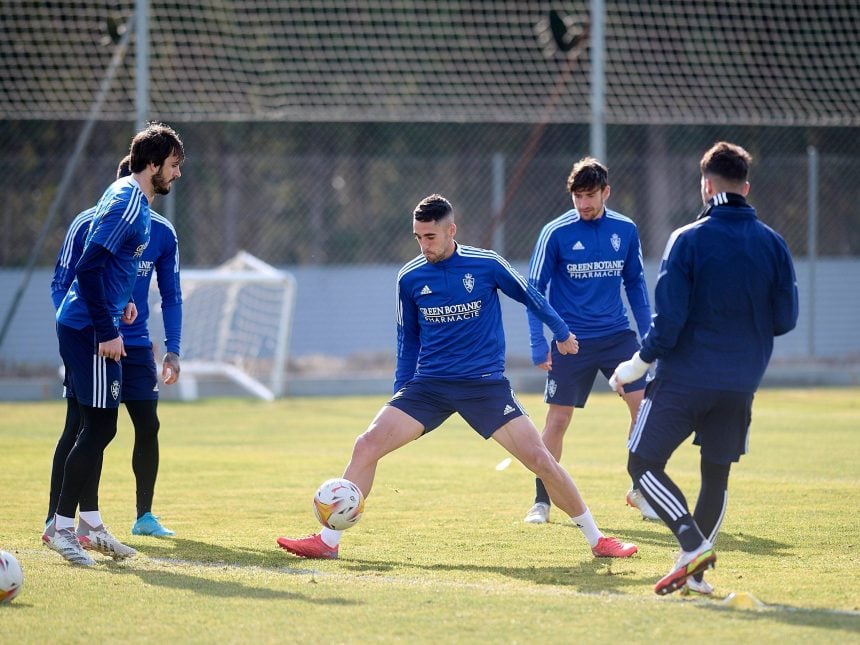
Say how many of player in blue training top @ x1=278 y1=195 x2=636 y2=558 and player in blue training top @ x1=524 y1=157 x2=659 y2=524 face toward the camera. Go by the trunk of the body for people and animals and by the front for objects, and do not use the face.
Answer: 2

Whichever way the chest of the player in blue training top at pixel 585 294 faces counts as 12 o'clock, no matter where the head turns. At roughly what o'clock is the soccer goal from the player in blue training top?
The soccer goal is roughly at 5 o'clock from the player in blue training top.

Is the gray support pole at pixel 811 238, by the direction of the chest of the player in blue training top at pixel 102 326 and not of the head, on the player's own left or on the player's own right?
on the player's own left

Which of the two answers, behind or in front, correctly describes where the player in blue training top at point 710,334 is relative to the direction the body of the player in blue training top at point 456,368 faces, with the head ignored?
in front

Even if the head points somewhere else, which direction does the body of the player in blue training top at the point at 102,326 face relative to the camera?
to the viewer's right

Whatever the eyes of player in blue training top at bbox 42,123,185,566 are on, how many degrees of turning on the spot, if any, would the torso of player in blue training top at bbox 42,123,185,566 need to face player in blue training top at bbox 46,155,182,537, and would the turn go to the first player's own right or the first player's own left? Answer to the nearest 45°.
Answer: approximately 90° to the first player's own left

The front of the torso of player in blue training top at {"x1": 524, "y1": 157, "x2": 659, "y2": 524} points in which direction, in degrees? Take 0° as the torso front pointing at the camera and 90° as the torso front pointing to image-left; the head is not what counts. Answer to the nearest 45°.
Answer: approximately 0°

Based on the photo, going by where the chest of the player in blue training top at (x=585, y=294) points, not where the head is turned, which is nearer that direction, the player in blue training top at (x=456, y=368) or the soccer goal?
the player in blue training top

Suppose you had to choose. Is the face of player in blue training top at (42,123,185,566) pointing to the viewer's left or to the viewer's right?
to the viewer's right

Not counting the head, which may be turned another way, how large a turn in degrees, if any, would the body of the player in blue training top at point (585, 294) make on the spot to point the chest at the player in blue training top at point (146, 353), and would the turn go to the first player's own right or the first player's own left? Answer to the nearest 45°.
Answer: approximately 45° to the first player's own right

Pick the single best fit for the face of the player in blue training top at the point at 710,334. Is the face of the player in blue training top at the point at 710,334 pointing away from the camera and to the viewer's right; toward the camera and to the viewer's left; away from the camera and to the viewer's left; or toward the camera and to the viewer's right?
away from the camera and to the viewer's left

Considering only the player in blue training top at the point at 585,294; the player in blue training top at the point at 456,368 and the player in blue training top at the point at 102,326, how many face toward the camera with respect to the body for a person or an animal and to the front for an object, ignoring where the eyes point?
2

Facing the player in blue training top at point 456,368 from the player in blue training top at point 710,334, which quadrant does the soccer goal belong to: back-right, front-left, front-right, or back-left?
front-right

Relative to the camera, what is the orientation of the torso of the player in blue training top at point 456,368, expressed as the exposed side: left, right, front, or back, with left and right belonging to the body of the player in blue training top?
front

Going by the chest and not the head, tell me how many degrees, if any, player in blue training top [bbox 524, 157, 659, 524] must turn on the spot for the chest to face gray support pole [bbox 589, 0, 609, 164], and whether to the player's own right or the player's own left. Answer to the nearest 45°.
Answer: approximately 180°
